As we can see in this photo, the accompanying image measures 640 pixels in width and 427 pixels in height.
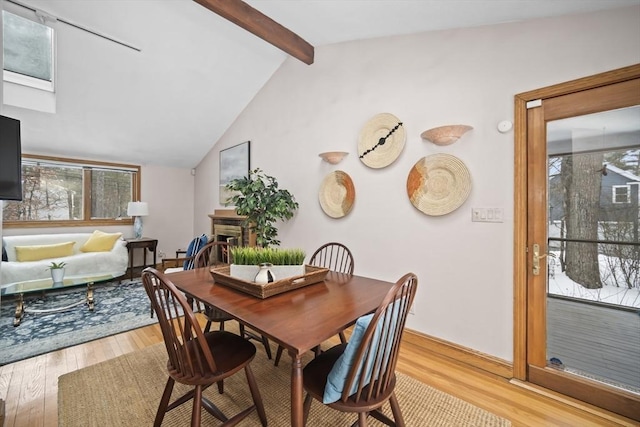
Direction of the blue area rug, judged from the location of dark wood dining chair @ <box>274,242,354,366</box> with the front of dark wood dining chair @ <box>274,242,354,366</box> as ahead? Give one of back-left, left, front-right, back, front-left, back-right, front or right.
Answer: front-right

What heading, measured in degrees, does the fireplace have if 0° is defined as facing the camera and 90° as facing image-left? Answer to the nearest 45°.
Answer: approximately 45°

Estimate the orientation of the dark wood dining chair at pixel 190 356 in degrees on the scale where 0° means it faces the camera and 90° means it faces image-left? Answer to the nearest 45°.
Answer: approximately 225°

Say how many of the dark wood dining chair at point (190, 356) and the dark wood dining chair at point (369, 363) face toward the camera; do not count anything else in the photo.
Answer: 0

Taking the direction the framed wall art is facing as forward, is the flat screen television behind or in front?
in front

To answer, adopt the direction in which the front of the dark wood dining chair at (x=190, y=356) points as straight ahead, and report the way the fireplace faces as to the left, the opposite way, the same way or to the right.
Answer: the opposite way

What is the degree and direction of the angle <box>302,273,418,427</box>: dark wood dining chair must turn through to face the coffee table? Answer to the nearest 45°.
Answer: approximately 45° to its left

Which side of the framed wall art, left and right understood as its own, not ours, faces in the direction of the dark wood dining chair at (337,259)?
left

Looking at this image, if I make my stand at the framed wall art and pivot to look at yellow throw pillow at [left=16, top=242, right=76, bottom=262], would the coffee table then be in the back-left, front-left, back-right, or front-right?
front-left

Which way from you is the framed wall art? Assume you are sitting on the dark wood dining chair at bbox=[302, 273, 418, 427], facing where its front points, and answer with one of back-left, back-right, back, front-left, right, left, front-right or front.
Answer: front

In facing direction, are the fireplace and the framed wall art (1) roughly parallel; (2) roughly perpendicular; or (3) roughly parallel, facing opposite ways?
roughly parallel

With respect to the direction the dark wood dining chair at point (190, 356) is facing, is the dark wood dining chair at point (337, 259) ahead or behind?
ahead

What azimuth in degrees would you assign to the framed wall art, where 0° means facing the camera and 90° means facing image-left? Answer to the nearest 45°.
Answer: approximately 45°

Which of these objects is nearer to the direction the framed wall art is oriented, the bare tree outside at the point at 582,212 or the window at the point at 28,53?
the window

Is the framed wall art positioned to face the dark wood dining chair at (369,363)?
no

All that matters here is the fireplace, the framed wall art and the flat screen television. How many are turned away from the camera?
0

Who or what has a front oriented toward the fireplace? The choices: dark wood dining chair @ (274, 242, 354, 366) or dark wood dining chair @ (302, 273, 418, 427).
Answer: dark wood dining chair @ (302, 273, 418, 427)

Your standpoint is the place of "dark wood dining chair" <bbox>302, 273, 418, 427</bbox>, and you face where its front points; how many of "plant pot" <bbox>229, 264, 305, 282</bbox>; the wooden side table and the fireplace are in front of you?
3

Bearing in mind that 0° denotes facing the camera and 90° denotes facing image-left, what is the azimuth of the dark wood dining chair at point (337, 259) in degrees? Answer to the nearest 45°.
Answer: approximately 45°
